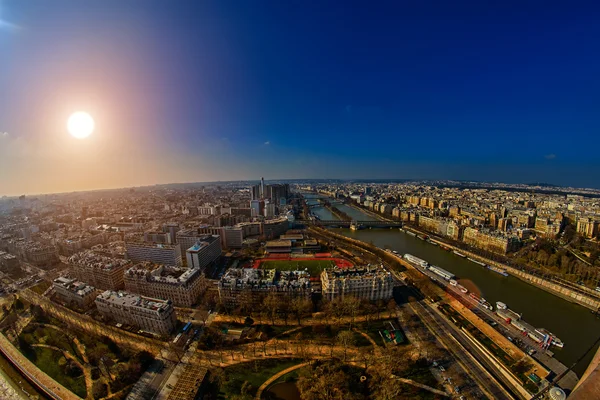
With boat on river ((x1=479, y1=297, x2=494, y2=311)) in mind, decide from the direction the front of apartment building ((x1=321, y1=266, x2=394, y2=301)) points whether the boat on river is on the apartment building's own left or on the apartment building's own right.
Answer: on the apartment building's own left

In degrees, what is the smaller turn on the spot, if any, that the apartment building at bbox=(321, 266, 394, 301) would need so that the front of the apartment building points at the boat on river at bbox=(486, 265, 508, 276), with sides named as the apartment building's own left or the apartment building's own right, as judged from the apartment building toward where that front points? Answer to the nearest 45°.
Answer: approximately 135° to the apartment building's own left

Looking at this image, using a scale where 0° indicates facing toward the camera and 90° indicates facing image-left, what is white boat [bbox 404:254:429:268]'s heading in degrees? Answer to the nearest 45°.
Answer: approximately 135°

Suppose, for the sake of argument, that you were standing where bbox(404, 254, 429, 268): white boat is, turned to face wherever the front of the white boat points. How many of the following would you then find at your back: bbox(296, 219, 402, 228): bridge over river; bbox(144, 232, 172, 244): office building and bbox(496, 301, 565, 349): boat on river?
1

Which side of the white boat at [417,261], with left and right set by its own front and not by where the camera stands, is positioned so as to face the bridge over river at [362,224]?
front

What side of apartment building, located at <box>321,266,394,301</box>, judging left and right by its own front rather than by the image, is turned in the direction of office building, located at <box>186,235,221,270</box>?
right

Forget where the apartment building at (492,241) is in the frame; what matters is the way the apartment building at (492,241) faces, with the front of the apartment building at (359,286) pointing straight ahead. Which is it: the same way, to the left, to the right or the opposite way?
to the right

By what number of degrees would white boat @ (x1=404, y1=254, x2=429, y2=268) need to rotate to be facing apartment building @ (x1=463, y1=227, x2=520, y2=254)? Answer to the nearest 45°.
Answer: approximately 90° to its right

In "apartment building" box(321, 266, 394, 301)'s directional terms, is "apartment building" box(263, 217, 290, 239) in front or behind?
behind

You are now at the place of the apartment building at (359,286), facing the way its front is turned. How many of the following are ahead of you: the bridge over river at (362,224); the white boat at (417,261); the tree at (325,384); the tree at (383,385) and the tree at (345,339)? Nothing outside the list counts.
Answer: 3

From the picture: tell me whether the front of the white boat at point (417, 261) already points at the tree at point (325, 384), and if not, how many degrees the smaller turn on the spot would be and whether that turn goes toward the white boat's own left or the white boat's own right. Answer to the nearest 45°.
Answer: approximately 135° to the white boat's own left

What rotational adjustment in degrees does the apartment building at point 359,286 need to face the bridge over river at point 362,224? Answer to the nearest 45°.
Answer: approximately 180°

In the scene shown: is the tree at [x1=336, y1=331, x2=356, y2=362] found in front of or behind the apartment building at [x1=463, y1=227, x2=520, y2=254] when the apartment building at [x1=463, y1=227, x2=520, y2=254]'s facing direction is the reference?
in front

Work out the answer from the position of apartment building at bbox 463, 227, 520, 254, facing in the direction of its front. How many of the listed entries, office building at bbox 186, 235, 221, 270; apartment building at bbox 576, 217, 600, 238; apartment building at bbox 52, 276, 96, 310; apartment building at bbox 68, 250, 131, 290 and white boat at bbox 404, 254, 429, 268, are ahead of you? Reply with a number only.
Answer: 4

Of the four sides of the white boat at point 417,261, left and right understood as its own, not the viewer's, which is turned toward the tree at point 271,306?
left

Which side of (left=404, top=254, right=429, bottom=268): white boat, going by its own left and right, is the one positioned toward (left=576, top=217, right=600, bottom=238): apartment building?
right

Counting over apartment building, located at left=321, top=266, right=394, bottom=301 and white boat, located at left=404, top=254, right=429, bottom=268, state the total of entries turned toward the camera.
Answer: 1
